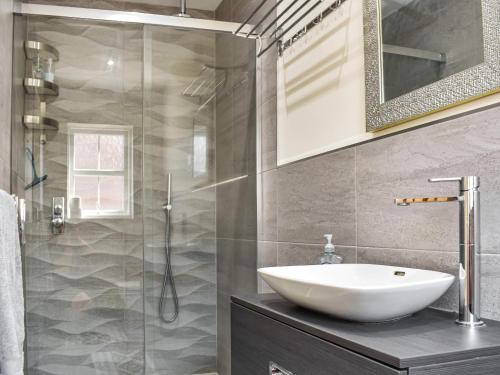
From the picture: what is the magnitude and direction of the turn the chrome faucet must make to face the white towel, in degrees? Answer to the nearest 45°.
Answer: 0° — it already faces it

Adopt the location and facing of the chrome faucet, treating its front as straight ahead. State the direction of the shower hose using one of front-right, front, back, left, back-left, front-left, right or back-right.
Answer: front-right

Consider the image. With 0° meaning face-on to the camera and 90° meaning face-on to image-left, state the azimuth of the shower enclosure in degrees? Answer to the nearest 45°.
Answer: approximately 0°

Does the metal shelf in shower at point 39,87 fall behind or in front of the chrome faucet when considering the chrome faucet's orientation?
in front

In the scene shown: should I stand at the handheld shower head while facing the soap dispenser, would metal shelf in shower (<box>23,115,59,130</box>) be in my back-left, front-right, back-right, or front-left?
back-right

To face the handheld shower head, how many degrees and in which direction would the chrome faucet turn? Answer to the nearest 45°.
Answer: approximately 45° to its right

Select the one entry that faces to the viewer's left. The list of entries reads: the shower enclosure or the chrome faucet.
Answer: the chrome faucet

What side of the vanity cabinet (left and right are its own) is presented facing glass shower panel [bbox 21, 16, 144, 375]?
right

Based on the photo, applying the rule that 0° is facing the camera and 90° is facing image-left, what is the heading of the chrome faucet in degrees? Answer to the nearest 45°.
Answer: approximately 90°

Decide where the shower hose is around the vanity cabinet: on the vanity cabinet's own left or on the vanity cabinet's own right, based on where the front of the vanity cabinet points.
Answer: on the vanity cabinet's own right

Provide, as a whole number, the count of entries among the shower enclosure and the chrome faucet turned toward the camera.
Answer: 1
